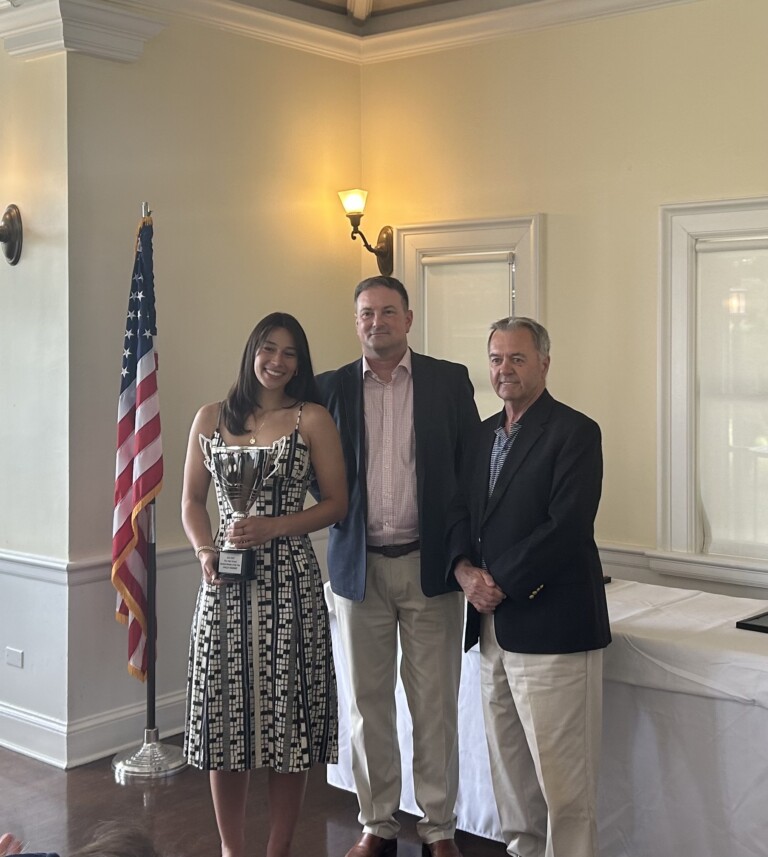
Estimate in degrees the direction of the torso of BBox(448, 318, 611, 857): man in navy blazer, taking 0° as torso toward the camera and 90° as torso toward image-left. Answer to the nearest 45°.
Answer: approximately 45°

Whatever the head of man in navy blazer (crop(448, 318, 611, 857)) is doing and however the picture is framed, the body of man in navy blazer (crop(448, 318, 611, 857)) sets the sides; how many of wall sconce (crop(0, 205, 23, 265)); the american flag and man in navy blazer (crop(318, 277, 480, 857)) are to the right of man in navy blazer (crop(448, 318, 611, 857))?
3

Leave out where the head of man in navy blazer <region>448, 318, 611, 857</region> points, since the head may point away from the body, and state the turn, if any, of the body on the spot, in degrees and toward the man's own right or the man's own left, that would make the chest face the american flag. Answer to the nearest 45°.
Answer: approximately 90° to the man's own right

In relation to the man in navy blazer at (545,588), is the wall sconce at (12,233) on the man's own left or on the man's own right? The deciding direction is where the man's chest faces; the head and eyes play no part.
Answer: on the man's own right

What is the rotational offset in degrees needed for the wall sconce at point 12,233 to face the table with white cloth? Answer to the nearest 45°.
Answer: approximately 90° to its left

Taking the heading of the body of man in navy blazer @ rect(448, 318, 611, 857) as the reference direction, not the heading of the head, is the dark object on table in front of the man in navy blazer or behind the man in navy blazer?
behind

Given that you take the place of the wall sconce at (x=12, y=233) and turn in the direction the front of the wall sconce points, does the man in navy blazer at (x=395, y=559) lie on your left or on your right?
on your left

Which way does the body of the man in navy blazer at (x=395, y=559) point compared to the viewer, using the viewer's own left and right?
facing the viewer

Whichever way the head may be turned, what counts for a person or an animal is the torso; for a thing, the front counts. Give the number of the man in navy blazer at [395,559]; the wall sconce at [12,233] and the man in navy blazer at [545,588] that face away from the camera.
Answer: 0

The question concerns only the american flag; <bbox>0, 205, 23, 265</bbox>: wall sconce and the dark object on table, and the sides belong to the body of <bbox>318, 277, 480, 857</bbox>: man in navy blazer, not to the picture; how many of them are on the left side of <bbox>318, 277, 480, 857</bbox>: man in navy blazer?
1

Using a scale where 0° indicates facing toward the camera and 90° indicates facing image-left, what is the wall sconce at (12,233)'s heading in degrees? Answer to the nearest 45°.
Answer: approximately 45°
